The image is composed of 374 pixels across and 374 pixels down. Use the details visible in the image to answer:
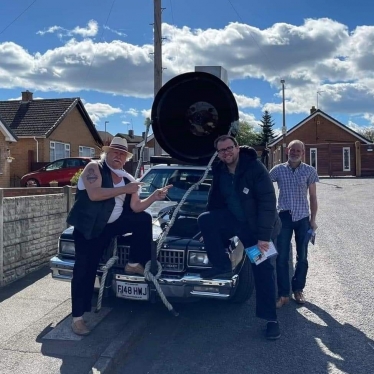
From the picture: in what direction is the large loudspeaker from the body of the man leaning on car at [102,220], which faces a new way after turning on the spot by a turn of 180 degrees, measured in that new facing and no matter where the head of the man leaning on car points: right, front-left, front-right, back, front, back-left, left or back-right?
right

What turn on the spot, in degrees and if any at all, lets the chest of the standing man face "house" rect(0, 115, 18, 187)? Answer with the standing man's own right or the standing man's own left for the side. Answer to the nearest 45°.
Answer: approximately 135° to the standing man's own right

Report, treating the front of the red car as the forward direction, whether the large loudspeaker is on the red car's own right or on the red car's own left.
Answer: on the red car's own left

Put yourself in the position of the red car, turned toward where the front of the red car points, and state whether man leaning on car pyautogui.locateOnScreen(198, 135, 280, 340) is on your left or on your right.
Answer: on your left

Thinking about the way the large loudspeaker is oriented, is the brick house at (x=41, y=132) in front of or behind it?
behind

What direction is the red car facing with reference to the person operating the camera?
facing to the left of the viewer
